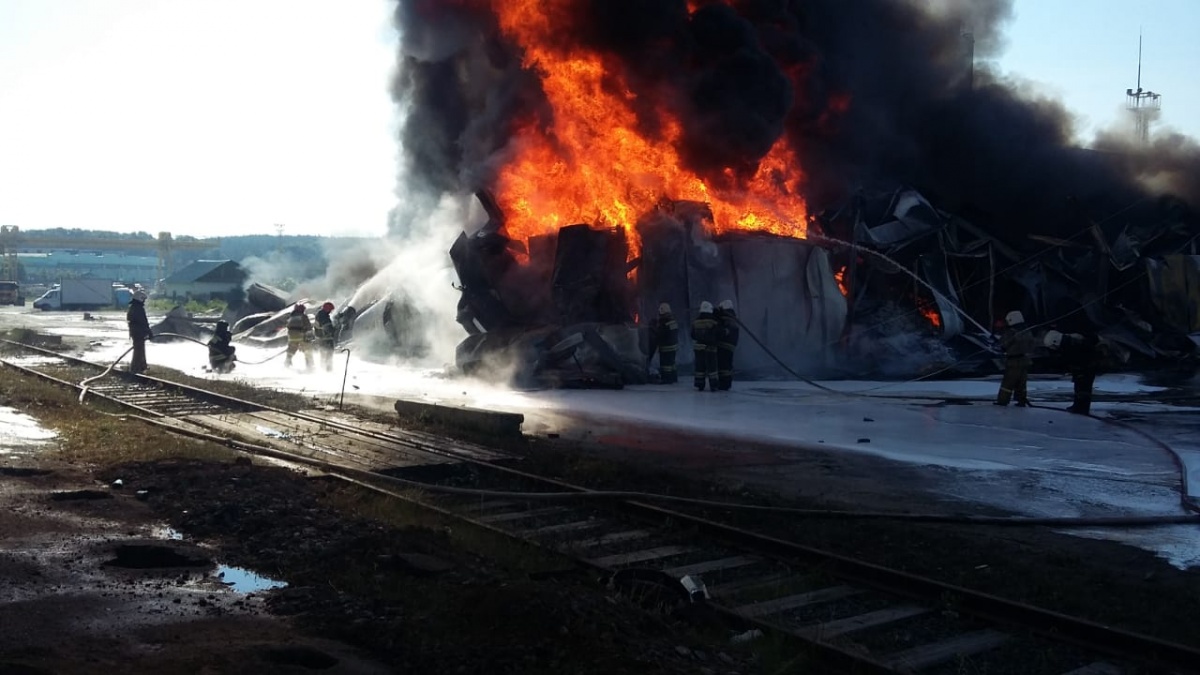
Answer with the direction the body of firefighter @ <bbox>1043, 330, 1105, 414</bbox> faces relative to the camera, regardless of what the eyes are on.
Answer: to the viewer's left

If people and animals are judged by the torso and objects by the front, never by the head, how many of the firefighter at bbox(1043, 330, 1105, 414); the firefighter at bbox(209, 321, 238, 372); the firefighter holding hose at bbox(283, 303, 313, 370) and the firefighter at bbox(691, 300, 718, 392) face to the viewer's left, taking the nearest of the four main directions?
1

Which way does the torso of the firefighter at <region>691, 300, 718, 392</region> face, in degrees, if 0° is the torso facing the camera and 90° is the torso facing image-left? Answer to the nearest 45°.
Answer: approximately 180°

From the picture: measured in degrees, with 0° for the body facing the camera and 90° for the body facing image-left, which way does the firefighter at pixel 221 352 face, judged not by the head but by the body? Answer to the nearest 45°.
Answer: approximately 225°

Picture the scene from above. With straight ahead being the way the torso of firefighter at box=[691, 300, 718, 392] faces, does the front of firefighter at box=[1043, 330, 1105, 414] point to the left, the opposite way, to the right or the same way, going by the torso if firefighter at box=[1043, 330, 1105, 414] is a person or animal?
to the left

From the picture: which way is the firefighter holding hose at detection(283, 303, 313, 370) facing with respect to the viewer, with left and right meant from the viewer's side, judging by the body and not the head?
facing away from the viewer and to the right of the viewer

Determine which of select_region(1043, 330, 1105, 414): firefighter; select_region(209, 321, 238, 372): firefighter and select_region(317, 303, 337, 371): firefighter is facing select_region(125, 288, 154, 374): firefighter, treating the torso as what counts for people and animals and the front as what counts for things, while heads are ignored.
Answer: select_region(1043, 330, 1105, 414): firefighter

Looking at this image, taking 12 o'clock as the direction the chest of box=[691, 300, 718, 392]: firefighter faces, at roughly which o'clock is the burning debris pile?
The burning debris pile is roughly at 12 o'clock from the firefighter.

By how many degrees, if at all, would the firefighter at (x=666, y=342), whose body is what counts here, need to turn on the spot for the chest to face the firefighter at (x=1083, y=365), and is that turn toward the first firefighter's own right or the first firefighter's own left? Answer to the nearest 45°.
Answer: approximately 135° to the first firefighter's own right

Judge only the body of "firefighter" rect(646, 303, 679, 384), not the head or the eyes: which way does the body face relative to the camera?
away from the camera

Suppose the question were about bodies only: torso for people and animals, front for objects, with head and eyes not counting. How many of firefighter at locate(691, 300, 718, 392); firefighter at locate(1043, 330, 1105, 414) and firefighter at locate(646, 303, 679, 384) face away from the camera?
2

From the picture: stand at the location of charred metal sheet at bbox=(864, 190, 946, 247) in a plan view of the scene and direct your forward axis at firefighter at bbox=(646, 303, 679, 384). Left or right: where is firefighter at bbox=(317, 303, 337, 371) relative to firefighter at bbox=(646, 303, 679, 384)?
right

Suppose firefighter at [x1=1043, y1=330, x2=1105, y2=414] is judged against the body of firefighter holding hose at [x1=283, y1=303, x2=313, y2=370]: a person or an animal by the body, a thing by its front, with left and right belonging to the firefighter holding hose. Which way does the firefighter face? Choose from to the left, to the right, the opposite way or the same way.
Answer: to the left

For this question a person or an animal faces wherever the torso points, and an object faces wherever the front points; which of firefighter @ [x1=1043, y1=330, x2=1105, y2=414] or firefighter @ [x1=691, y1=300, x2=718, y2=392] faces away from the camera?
firefighter @ [x1=691, y1=300, x2=718, y2=392]

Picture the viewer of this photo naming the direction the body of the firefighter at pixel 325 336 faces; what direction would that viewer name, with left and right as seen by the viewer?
facing away from the viewer and to the right of the viewer
